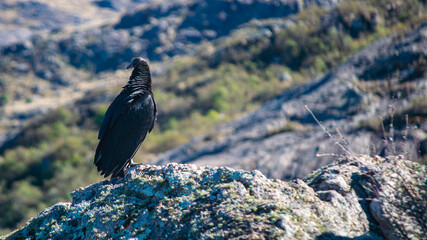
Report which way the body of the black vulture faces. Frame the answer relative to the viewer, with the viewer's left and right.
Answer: facing away from the viewer and to the right of the viewer
